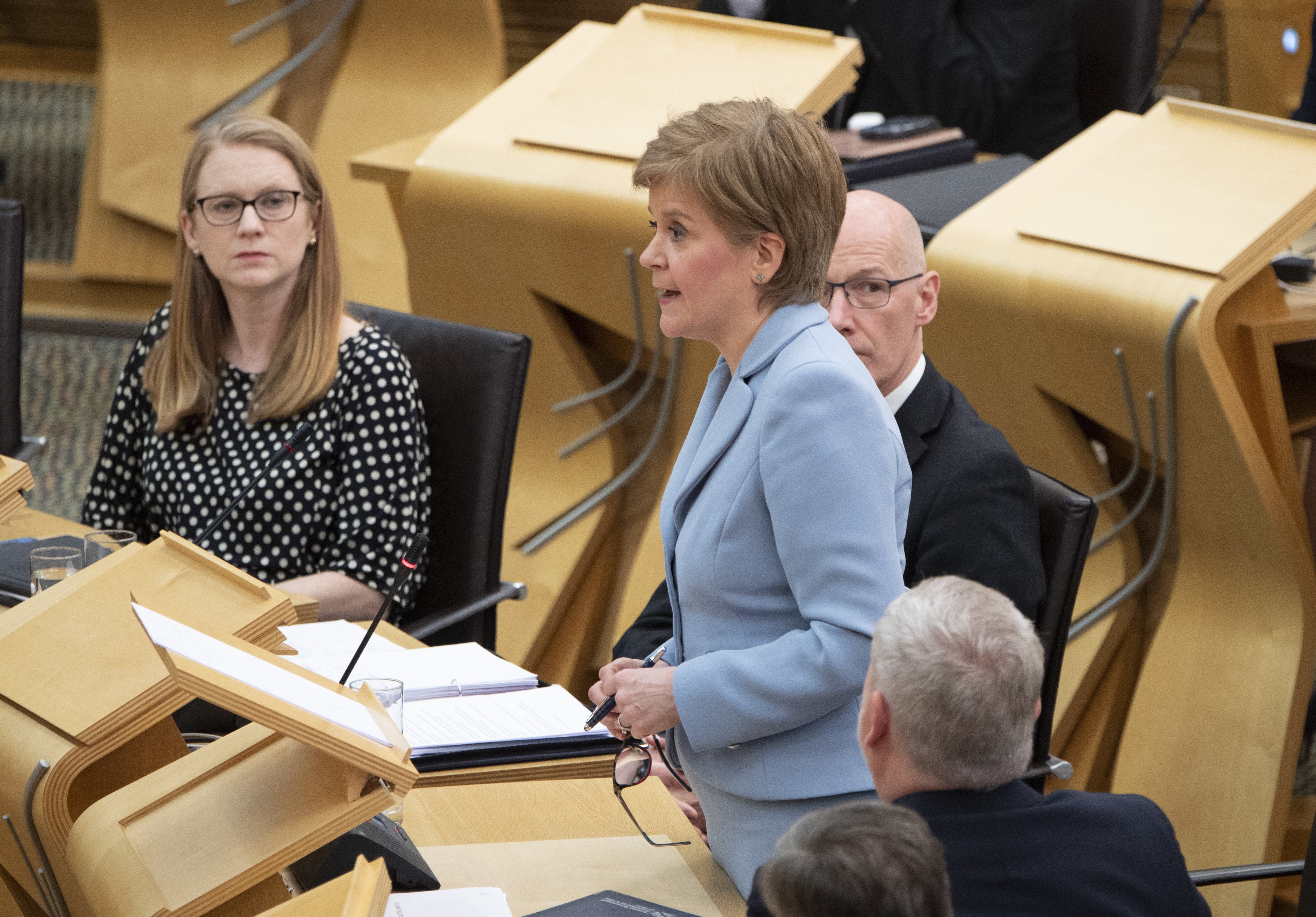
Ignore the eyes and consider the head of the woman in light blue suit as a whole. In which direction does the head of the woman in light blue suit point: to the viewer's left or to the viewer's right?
to the viewer's left

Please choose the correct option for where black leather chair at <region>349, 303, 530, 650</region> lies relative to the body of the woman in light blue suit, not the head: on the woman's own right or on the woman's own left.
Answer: on the woman's own right

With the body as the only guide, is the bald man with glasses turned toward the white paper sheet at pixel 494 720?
yes

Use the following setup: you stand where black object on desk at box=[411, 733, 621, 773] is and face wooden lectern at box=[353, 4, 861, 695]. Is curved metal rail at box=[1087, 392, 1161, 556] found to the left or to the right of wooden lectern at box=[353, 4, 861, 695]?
right

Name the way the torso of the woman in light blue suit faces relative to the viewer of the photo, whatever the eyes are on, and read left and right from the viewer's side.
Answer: facing to the left of the viewer

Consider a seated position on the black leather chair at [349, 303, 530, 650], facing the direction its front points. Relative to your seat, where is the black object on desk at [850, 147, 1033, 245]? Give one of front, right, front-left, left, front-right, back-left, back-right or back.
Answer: back
